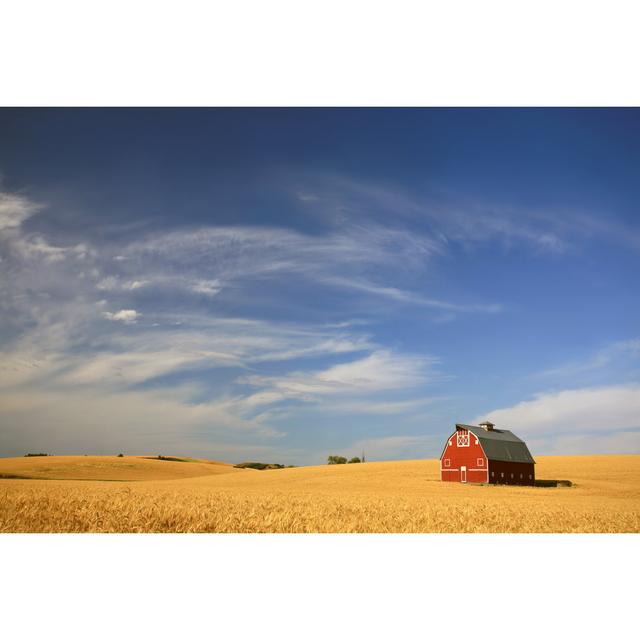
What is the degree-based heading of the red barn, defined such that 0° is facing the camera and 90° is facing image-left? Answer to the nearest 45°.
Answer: approximately 45°
